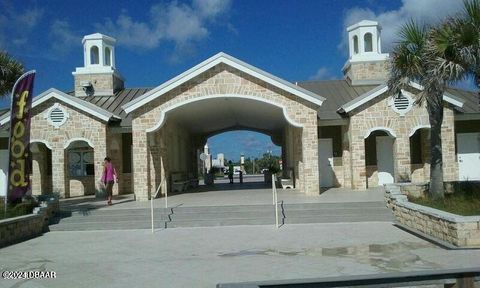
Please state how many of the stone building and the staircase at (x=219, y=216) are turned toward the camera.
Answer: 2

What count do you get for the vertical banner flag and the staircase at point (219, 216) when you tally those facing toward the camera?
2

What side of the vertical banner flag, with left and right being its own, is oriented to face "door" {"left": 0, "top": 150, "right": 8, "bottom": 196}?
back

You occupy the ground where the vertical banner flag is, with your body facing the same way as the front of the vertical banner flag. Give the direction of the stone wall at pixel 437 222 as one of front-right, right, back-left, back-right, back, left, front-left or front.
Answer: front-left

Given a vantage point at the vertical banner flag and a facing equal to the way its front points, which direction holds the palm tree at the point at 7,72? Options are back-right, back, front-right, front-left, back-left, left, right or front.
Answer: back

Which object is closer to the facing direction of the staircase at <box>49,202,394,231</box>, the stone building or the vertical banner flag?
the vertical banner flag

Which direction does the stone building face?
toward the camera

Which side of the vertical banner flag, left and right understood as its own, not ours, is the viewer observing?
front
